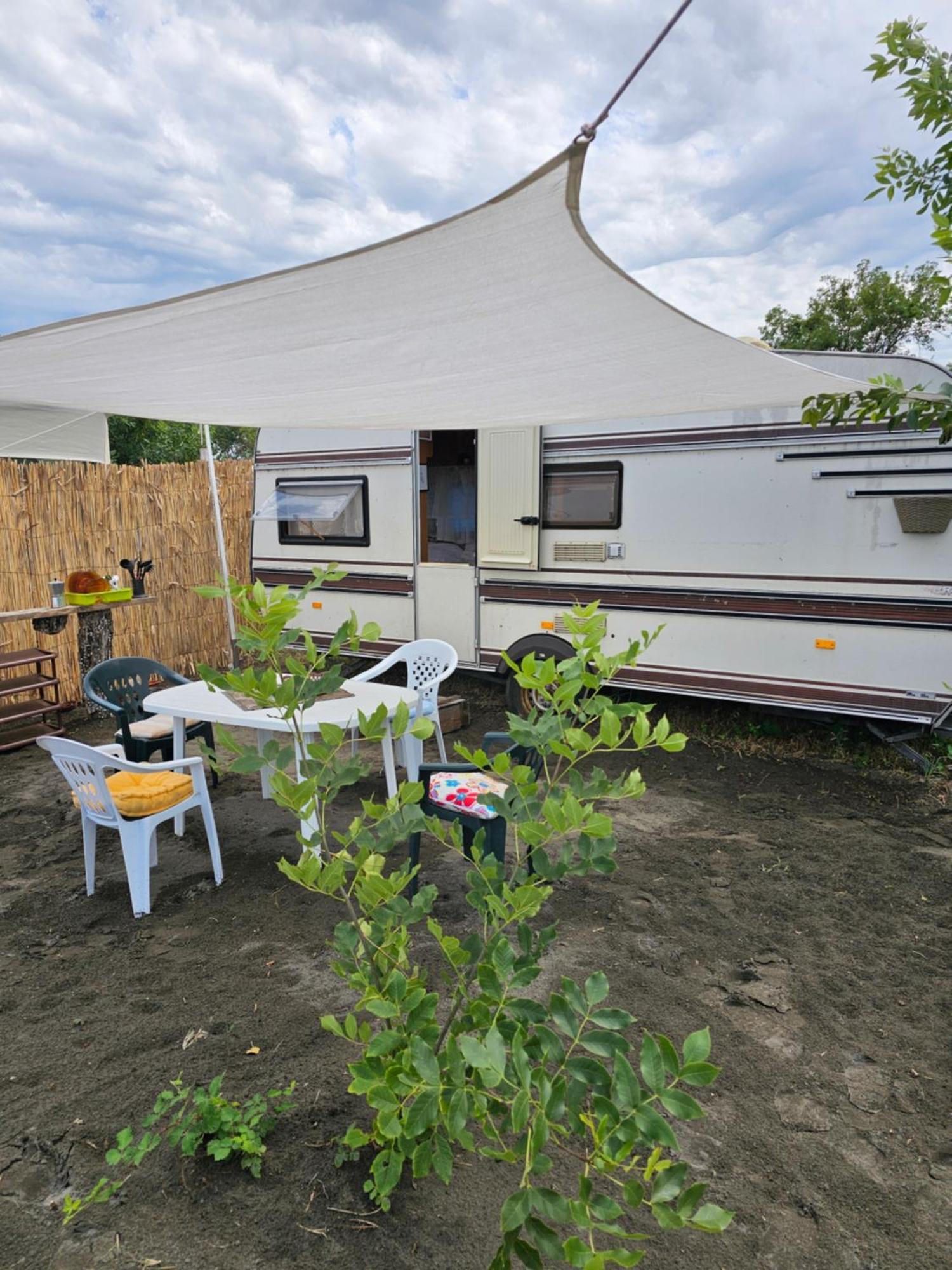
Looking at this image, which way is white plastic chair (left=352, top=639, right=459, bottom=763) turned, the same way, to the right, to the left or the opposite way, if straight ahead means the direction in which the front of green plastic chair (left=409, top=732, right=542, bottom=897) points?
the same way

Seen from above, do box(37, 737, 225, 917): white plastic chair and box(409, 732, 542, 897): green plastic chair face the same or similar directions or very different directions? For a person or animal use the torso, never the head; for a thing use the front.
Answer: very different directions

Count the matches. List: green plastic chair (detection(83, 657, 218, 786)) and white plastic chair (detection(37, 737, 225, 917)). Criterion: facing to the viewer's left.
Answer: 0

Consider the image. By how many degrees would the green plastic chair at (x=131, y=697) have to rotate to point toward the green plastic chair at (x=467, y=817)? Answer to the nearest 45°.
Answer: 0° — it already faces it

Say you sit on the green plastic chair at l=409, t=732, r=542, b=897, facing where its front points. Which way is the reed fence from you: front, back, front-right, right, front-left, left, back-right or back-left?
right

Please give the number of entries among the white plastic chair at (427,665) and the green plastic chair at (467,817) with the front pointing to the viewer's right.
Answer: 0

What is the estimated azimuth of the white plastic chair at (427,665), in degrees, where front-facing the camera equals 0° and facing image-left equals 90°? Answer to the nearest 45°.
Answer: approximately 45°

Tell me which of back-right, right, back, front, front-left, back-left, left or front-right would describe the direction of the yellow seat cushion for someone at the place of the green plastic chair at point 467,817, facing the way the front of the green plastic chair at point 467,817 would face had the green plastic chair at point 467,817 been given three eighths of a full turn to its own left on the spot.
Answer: back

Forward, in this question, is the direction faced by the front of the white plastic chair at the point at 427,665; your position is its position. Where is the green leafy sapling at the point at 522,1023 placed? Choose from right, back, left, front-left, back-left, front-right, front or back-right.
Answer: front-left

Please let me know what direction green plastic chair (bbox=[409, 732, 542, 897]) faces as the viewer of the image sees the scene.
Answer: facing the viewer and to the left of the viewer

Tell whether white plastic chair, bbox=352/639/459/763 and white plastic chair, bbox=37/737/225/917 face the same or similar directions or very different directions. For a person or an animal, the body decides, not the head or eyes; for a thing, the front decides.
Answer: very different directions

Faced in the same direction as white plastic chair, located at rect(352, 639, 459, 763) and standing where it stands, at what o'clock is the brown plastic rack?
The brown plastic rack is roughly at 2 o'clock from the white plastic chair.

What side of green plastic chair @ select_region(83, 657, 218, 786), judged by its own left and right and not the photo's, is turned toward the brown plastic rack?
back

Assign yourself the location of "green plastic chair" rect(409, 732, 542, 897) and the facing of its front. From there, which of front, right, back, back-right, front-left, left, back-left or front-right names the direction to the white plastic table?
right

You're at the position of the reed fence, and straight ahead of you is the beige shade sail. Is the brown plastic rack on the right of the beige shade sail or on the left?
right

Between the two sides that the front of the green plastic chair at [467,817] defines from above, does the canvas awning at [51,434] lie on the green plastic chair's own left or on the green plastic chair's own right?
on the green plastic chair's own right

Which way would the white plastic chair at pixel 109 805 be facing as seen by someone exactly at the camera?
facing away from the viewer and to the right of the viewer
